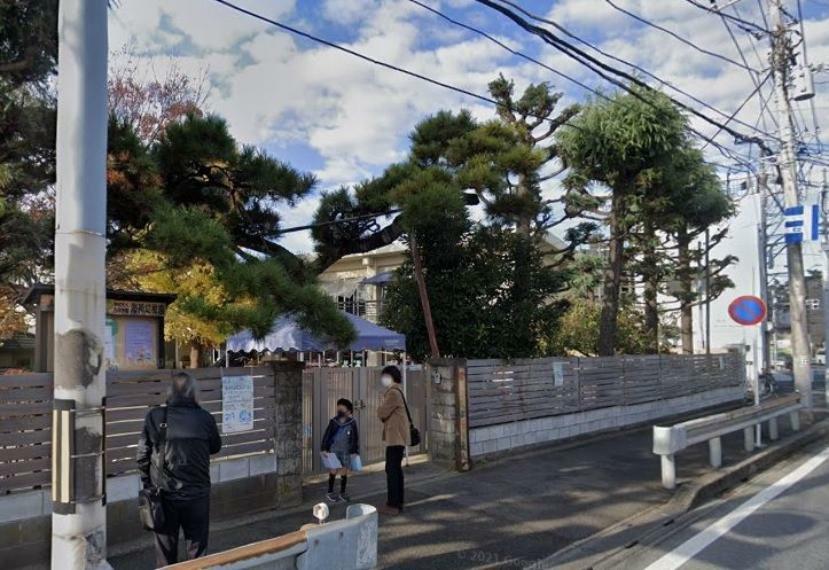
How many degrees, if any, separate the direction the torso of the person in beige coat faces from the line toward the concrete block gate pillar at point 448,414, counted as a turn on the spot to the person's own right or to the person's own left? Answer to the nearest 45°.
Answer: approximately 90° to the person's own right

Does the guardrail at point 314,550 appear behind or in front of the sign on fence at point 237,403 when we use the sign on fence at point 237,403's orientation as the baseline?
in front

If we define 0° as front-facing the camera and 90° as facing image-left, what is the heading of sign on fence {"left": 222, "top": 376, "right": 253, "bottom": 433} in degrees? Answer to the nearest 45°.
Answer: approximately 0°

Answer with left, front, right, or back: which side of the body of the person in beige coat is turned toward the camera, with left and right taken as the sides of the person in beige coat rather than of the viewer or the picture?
left

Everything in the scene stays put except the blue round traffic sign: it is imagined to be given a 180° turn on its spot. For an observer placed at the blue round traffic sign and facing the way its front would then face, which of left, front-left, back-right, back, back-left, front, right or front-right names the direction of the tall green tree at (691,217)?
front

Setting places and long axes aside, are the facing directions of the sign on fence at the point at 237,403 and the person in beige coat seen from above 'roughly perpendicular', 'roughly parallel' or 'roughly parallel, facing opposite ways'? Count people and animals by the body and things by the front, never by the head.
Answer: roughly perpendicular

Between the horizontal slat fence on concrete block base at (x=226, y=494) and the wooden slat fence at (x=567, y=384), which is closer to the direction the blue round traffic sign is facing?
the horizontal slat fence on concrete block base

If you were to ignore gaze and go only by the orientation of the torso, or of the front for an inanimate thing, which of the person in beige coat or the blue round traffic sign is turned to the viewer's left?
the person in beige coat

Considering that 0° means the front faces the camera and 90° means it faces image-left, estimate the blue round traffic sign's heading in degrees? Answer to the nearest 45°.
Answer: approximately 0°
